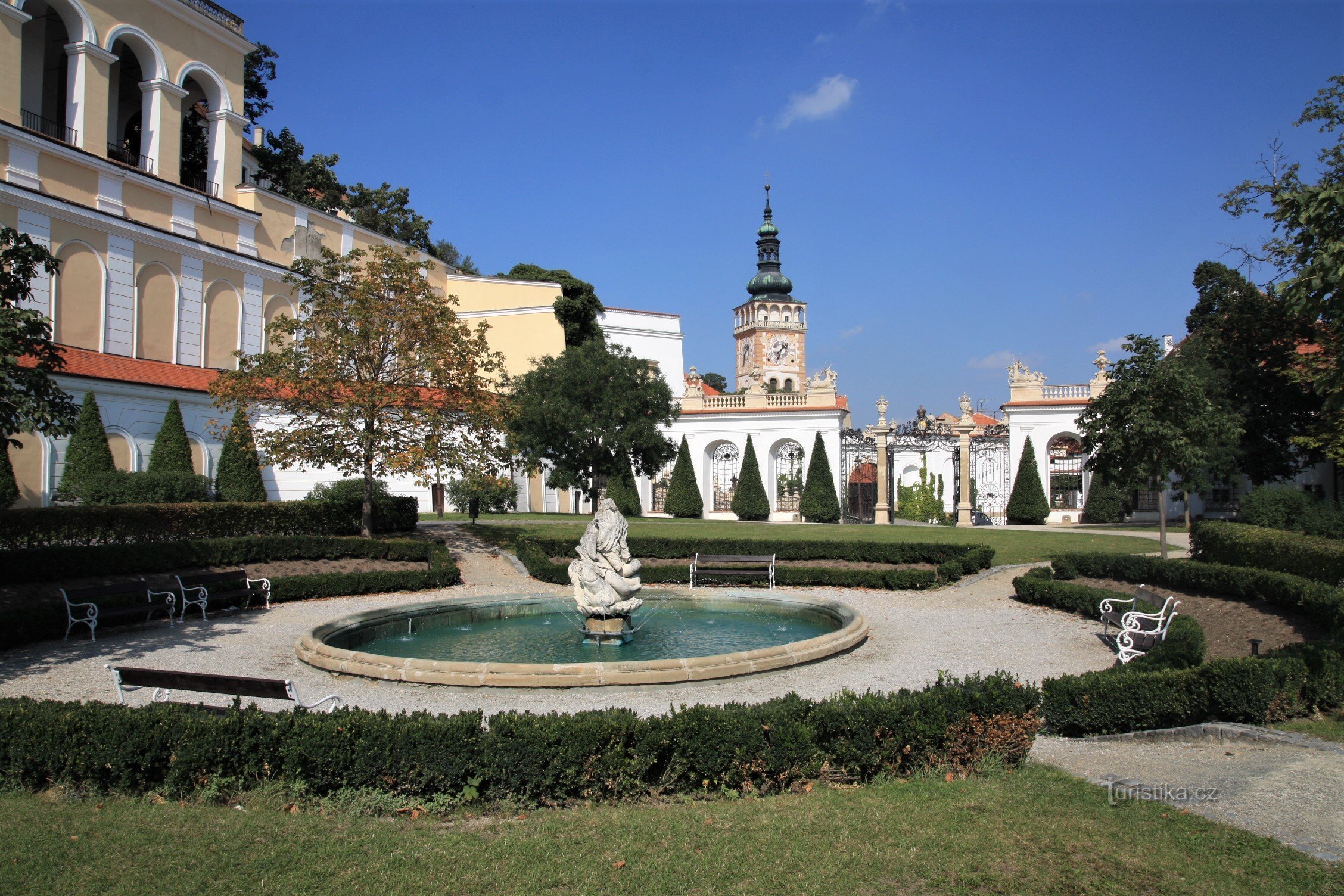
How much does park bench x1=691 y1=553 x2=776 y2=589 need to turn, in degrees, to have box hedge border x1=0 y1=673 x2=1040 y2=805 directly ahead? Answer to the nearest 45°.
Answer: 0° — it already faces it

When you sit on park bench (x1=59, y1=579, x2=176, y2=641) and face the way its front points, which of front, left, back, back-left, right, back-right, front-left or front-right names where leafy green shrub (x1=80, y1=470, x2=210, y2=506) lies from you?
back-left

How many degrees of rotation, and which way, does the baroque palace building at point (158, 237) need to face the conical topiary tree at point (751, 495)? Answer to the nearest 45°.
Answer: approximately 45° to its left

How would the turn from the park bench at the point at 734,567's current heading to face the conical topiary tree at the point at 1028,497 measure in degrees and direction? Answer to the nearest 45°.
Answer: approximately 135° to its left

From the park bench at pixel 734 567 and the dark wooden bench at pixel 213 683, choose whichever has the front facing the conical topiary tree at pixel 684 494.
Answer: the dark wooden bench

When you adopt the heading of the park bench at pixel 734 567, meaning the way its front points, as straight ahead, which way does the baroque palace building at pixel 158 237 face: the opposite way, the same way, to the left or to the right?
to the left

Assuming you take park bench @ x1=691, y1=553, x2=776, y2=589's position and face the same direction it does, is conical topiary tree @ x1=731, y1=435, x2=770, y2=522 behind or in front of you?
behind

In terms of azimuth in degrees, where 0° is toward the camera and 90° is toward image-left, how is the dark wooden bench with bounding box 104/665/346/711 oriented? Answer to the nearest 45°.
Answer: approximately 225°

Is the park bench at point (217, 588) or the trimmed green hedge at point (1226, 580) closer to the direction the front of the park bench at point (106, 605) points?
the trimmed green hedge

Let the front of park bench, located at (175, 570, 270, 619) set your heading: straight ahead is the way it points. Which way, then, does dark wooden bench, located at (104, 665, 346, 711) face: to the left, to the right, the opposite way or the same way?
to the left

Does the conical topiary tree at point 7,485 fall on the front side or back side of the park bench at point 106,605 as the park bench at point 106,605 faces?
on the back side

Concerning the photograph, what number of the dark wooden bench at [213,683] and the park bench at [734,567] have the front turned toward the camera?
1

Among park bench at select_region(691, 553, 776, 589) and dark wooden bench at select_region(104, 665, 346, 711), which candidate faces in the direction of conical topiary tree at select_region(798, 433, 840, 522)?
the dark wooden bench
